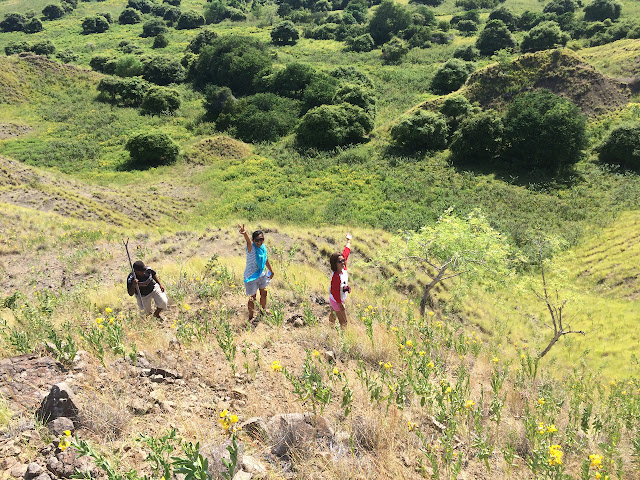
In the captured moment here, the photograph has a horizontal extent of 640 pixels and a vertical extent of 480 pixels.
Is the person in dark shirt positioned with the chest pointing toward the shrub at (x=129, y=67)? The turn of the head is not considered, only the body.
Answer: no

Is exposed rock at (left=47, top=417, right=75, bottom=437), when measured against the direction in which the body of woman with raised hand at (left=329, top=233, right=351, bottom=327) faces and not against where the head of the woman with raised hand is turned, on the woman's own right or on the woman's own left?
on the woman's own right

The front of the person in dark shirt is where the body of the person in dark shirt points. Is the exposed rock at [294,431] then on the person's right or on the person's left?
on the person's left

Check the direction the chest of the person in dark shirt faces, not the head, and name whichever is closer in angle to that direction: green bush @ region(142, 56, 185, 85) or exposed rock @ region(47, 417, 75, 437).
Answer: the exposed rock

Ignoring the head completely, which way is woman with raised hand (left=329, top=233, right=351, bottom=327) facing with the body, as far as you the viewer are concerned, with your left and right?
facing the viewer and to the right of the viewer

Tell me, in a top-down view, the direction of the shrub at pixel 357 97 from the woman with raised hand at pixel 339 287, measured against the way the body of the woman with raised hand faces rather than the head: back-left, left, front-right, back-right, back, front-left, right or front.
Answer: back-left

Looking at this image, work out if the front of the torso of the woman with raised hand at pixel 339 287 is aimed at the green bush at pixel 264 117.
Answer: no

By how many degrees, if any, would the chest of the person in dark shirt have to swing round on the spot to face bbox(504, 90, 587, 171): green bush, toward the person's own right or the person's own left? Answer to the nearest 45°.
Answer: approximately 180°

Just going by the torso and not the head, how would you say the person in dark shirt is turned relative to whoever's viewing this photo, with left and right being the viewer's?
facing the viewer and to the left of the viewer

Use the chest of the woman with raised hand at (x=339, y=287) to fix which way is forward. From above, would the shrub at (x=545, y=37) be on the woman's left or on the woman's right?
on the woman's left

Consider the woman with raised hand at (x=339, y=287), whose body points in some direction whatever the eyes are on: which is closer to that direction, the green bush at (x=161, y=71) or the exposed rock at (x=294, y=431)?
the exposed rock

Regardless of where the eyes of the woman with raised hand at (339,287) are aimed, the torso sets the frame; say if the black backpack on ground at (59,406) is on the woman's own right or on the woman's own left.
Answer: on the woman's own right

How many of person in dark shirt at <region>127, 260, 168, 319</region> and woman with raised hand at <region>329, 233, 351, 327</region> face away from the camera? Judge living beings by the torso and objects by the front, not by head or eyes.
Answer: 0

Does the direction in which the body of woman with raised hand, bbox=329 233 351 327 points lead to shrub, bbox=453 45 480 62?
no
